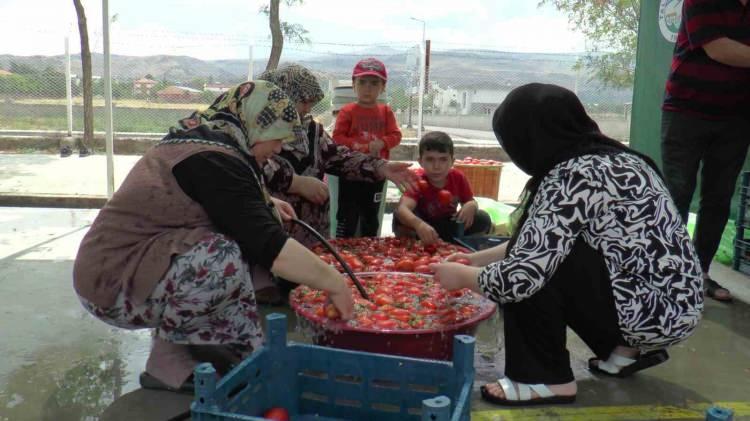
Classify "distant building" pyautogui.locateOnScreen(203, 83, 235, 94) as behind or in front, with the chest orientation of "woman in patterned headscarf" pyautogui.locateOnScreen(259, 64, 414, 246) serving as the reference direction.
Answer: behind

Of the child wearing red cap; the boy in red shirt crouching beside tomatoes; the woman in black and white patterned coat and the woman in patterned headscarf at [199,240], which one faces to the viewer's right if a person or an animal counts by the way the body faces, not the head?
the woman in patterned headscarf

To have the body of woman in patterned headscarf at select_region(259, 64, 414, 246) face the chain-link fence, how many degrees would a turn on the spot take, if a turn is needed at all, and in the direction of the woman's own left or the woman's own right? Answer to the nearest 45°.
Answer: approximately 135° to the woman's own left

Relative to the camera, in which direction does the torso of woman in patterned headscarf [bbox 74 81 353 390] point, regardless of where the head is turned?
to the viewer's right

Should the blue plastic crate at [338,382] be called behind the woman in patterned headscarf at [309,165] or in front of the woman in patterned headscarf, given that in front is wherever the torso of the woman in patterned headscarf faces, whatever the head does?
in front

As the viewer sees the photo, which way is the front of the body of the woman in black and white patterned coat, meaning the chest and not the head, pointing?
to the viewer's left

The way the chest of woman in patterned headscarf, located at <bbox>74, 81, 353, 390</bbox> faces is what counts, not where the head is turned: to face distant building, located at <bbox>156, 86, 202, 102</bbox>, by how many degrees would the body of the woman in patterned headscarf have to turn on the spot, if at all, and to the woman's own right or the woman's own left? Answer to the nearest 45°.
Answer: approximately 90° to the woman's own left

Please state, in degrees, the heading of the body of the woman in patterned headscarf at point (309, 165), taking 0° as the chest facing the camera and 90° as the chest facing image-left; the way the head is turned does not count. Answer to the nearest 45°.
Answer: approximately 315°

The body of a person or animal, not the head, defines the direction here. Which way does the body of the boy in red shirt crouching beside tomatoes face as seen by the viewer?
toward the camera

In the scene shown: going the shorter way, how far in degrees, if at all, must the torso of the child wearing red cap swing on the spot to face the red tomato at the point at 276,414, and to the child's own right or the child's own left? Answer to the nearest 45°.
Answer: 0° — they already face it

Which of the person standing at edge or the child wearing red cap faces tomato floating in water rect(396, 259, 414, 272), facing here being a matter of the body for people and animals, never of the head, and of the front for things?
the child wearing red cap
